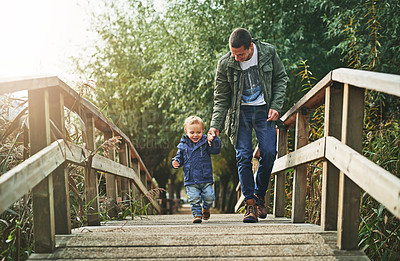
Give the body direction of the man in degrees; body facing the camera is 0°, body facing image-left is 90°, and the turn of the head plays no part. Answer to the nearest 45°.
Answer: approximately 0°

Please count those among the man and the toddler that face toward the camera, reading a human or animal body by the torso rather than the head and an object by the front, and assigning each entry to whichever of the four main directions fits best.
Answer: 2
